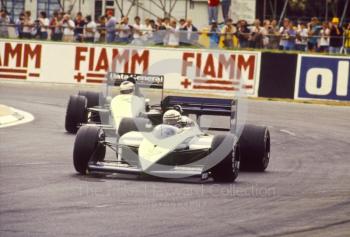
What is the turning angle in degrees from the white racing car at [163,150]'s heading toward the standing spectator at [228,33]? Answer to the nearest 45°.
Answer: approximately 180°

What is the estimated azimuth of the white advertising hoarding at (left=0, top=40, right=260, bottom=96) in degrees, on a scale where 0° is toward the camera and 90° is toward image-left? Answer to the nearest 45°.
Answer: approximately 0°

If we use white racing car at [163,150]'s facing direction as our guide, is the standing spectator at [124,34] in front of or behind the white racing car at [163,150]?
behind

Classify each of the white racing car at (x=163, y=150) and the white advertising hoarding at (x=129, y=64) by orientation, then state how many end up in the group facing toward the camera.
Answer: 2

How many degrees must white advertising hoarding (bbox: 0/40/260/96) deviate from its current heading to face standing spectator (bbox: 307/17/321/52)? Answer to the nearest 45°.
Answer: approximately 90° to its left

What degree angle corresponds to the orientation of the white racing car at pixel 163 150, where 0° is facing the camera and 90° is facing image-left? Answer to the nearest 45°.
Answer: approximately 0°

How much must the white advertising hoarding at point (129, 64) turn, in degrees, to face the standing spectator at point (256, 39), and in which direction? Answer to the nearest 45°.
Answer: approximately 90° to its left

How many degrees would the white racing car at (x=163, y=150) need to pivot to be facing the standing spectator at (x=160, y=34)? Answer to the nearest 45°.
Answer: approximately 180°

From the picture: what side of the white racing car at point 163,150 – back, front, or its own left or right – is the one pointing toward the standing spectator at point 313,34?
back

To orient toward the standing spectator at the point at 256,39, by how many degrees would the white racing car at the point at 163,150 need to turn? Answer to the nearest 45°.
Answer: approximately 180°
